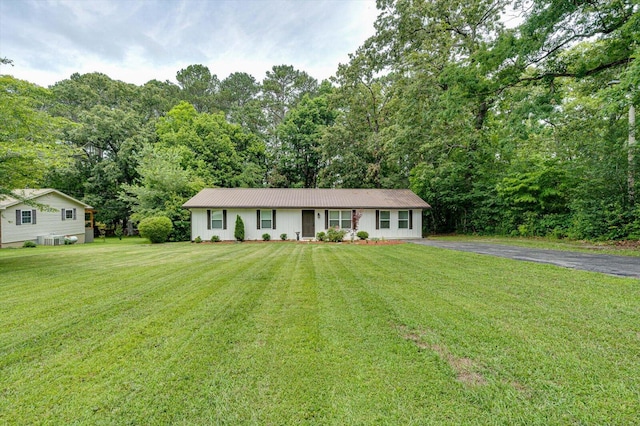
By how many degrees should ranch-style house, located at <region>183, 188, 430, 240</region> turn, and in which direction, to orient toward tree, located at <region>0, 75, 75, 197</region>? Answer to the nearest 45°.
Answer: approximately 45° to its right

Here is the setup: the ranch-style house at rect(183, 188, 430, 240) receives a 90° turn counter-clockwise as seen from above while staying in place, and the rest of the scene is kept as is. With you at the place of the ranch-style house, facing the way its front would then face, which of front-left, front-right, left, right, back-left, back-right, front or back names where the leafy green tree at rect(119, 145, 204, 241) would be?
back

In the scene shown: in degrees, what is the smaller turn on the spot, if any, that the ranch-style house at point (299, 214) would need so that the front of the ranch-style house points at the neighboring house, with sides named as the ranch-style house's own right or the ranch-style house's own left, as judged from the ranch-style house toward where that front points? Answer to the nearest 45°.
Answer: approximately 90° to the ranch-style house's own right

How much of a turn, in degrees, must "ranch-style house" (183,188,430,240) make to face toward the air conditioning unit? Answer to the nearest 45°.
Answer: approximately 90° to its right

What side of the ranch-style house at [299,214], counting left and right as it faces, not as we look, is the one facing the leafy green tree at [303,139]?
back

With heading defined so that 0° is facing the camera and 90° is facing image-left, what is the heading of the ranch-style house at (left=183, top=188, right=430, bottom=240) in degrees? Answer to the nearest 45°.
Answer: approximately 0°

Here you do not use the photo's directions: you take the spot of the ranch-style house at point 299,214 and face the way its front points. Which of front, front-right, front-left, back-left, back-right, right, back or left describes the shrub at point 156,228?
right

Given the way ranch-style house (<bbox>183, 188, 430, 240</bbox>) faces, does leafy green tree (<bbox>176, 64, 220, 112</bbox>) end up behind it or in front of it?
behind

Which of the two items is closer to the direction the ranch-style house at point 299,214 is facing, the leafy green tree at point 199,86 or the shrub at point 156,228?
the shrub

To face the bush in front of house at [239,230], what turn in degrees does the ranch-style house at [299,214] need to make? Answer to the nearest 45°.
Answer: approximately 90° to its right

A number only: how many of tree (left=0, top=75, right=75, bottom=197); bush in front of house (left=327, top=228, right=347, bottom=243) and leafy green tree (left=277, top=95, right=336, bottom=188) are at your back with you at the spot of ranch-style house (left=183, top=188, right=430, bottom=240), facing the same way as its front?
1
